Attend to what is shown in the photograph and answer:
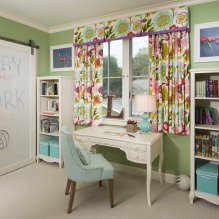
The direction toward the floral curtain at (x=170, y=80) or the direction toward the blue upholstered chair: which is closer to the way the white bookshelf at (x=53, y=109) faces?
the blue upholstered chair

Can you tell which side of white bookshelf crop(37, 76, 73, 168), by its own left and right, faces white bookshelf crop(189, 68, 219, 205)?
left

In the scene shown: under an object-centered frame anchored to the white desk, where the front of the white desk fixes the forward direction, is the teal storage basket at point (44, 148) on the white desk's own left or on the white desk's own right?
on the white desk's own right

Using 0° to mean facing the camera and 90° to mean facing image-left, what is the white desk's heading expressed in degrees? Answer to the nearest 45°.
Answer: approximately 45°

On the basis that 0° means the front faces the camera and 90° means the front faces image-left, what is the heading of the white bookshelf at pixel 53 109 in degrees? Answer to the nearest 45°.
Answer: approximately 45°

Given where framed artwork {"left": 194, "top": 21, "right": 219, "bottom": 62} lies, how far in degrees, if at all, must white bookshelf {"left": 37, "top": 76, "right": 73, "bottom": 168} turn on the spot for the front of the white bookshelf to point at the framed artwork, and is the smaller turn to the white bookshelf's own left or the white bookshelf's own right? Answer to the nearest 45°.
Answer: approximately 90° to the white bookshelf's own left
